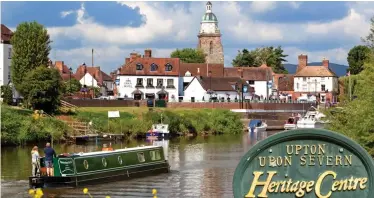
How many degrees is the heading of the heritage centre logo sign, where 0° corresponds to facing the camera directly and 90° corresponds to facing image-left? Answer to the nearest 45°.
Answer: approximately 0°

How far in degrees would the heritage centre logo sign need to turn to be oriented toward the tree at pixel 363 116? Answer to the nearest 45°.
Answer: approximately 180°

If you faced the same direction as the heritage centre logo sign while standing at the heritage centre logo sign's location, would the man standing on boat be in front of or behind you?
behind

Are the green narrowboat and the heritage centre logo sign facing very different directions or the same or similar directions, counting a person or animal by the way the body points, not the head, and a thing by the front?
very different directions

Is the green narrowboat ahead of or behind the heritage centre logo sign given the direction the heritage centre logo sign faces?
behind

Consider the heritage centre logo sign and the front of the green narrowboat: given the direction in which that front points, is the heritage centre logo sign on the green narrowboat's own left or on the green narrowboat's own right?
on the green narrowboat's own right

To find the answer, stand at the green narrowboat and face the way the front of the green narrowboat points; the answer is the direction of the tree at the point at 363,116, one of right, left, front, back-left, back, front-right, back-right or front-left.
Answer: front-right

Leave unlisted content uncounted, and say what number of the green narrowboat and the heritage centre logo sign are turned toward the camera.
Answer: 1

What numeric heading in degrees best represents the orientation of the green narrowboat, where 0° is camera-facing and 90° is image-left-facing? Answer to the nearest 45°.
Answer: approximately 225°
